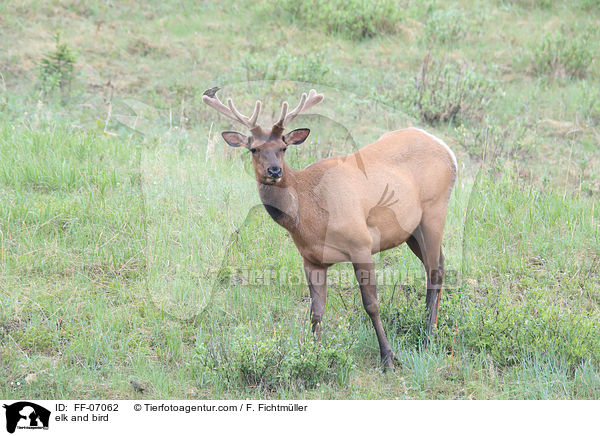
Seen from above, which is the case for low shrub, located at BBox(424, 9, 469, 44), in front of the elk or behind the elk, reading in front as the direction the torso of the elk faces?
behind

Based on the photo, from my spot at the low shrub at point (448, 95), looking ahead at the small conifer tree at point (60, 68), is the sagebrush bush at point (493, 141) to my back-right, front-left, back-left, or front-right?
back-left

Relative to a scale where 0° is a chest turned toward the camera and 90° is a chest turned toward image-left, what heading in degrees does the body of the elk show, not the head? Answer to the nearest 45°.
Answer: approximately 45°

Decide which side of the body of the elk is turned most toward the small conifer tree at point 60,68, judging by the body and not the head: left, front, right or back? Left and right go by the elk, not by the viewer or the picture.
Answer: right

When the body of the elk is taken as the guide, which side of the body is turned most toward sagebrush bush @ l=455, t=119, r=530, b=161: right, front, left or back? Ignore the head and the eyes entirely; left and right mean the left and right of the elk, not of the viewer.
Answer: back

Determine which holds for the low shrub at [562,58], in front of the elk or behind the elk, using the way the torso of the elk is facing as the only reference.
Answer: behind

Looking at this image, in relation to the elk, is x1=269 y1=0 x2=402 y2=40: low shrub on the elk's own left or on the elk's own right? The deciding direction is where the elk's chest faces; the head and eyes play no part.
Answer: on the elk's own right

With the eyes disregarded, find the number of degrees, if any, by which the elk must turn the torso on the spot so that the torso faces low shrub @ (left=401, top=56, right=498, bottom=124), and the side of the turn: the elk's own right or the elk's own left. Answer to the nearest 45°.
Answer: approximately 135° to the elk's own right

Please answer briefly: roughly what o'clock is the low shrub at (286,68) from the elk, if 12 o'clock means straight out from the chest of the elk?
The low shrub is roughly at 4 o'clock from the elk.
